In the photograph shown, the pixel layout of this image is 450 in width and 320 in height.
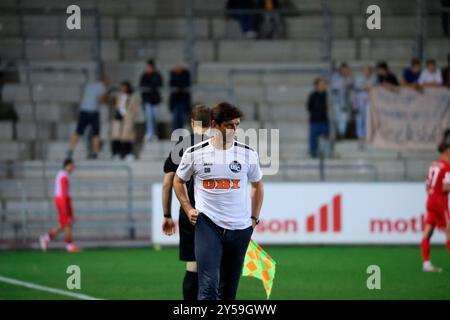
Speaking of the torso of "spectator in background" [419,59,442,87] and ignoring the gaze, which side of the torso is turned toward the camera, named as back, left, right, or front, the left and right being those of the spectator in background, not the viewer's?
front

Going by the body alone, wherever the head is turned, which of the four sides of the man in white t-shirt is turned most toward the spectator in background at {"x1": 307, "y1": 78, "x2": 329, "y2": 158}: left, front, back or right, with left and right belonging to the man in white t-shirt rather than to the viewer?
back

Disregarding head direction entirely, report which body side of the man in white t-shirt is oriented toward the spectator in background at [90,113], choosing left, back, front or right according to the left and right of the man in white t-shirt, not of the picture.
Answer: back

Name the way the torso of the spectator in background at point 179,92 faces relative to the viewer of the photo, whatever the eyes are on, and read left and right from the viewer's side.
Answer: facing the viewer

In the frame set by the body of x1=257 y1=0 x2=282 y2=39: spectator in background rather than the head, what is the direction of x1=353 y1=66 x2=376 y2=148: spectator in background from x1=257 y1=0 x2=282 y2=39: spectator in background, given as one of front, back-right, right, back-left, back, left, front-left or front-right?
front-left

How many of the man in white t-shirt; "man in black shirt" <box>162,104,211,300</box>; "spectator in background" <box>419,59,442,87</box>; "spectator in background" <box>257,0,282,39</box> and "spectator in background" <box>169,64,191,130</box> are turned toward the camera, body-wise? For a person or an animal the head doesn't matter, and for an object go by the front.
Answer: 4
